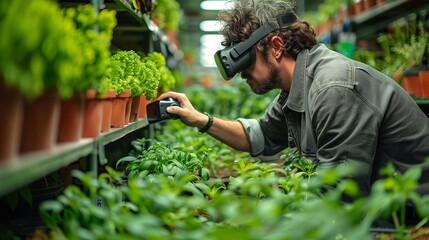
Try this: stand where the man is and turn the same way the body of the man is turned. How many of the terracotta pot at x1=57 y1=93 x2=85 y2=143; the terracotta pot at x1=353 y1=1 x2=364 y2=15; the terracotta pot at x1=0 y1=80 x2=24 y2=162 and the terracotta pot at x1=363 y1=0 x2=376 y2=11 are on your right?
2

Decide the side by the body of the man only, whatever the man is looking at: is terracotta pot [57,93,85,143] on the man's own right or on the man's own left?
on the man's own left

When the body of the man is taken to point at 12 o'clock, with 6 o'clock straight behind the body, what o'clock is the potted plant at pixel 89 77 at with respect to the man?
The potted plant is roughly at 10 o'clock from the man.

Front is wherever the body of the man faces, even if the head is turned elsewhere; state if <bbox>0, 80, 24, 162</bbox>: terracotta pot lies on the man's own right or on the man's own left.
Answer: on the man's own left

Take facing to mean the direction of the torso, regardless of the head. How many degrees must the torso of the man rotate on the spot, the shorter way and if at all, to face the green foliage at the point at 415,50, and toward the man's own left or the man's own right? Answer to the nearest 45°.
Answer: approximately 135° to the man's own right

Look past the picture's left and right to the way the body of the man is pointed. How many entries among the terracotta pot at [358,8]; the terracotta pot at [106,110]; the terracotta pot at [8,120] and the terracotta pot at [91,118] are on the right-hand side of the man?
1

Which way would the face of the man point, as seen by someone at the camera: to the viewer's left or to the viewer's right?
to the viewer's left

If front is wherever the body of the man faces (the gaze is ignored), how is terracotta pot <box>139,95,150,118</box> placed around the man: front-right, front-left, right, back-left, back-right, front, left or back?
front

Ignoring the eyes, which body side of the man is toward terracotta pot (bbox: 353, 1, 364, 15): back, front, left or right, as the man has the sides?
right

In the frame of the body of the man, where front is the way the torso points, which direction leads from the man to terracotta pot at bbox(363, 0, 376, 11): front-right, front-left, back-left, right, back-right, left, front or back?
right

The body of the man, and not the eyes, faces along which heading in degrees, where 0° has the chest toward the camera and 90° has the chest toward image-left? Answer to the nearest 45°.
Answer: approximately 90°

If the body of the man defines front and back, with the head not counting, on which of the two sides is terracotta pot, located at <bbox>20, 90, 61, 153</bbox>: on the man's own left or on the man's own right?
on the man's own left
